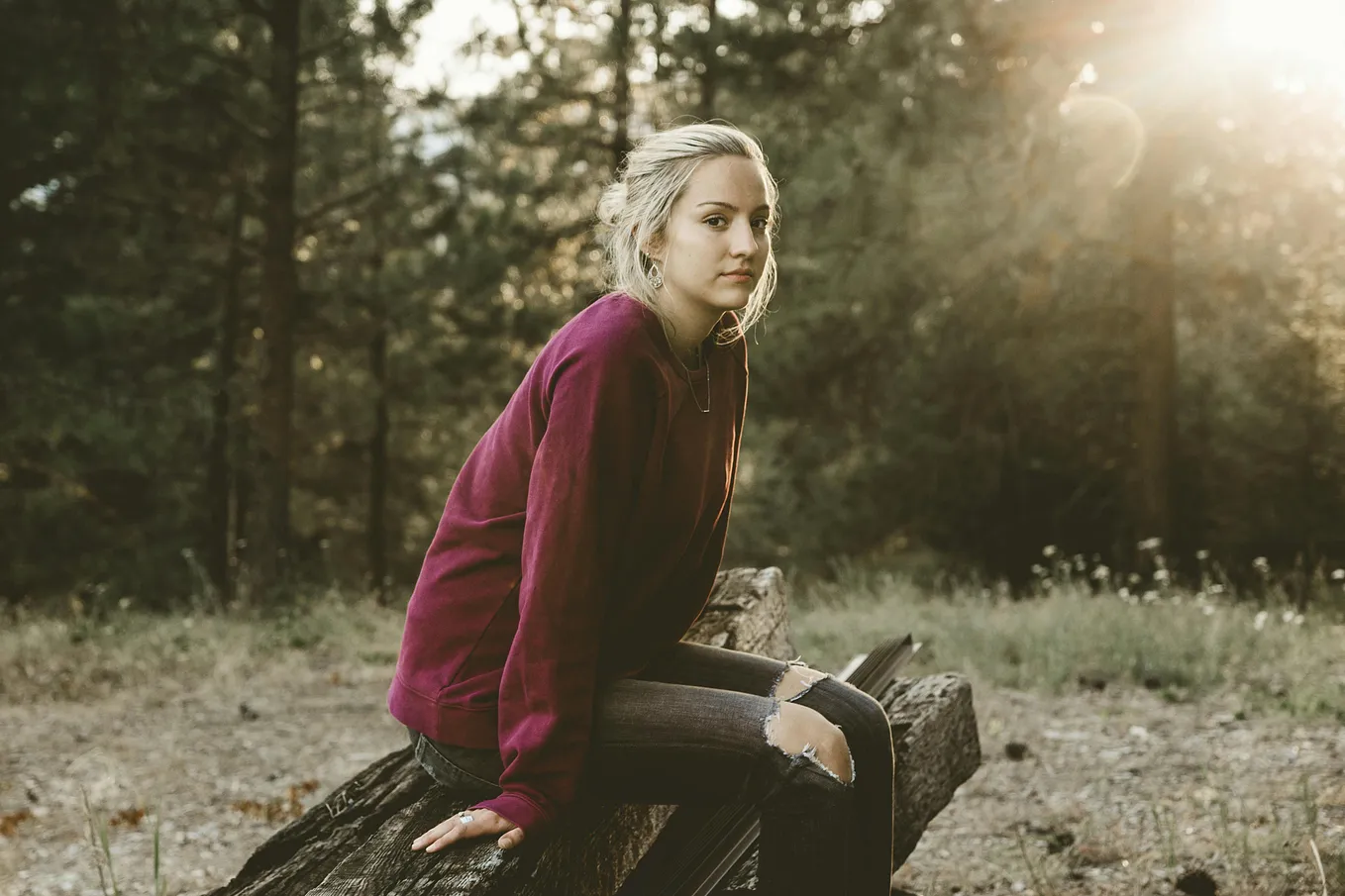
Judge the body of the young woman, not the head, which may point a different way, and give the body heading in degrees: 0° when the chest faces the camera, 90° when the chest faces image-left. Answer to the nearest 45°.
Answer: approximately 270°
